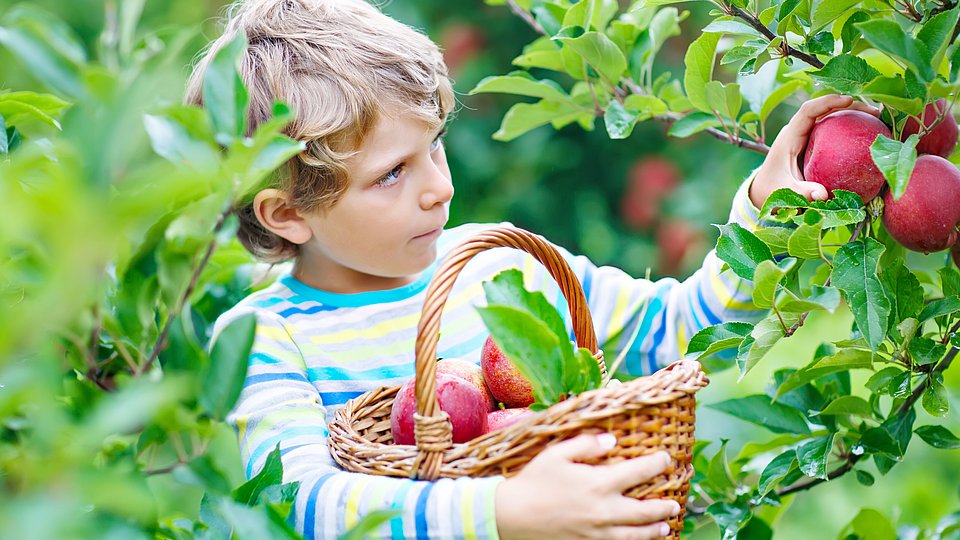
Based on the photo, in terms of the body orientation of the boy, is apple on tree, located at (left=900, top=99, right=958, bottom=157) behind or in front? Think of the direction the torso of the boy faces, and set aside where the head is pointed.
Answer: in front
